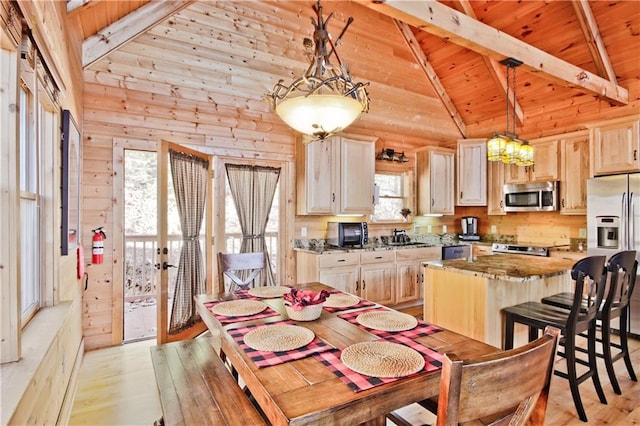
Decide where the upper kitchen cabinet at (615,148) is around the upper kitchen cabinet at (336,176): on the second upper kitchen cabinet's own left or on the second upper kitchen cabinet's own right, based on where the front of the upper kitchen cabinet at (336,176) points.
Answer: on the second upper kitchen cabinet's own left

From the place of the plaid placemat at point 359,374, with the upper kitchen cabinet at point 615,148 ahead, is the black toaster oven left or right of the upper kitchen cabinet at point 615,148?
left

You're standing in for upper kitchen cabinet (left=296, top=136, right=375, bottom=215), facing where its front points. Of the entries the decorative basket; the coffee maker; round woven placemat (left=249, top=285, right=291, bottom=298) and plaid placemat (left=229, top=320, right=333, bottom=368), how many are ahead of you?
3

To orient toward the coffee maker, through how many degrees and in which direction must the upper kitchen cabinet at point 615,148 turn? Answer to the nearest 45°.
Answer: approximately 90° to its right

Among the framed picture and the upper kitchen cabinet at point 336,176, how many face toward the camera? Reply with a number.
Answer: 1

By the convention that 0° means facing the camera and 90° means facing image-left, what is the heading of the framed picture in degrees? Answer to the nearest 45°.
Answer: approximately 270°
